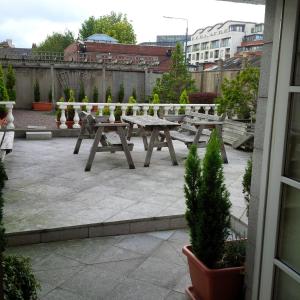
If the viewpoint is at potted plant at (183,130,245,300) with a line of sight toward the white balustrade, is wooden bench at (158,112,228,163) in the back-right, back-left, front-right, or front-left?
front-right

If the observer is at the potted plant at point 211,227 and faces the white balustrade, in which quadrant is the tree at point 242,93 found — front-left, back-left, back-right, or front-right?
front-right
